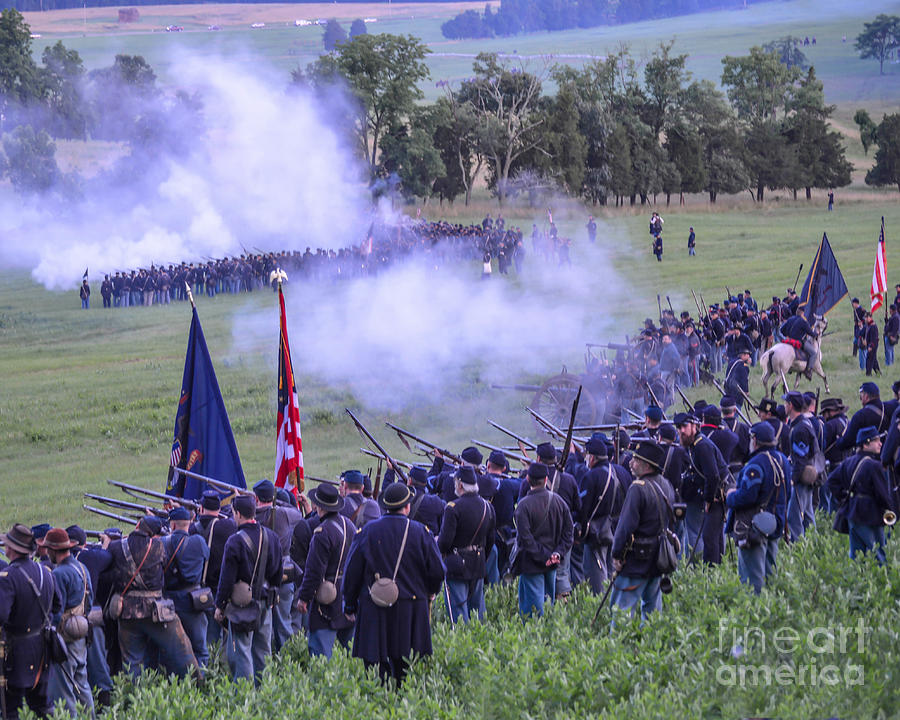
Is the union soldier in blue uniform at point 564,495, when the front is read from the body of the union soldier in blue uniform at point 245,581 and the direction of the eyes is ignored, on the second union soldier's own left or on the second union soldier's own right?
on the second union soldier's own right

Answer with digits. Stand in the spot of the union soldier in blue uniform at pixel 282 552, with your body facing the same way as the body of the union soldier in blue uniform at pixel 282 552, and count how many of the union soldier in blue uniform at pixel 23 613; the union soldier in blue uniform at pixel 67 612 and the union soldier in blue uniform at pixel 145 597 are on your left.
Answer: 3

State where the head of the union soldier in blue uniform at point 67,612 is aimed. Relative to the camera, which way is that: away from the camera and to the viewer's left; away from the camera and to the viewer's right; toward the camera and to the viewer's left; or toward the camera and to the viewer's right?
away from the camera and to the viewer's left

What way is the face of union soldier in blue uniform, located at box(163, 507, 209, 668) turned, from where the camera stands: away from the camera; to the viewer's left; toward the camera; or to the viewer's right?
away from the camera

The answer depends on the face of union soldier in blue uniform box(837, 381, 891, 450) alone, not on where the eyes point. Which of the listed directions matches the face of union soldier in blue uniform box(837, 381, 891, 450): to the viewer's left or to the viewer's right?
to the viewer's left

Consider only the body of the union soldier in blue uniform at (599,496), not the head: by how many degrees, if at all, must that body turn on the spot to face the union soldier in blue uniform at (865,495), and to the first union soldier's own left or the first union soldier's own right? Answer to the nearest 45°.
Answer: approximately 135° to the first union soldier's own right

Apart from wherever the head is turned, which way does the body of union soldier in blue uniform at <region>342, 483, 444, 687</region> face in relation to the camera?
away from the camera

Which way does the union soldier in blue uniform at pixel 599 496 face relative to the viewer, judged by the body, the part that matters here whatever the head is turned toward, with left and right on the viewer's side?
facing away from the viewer and to the left of the viewer

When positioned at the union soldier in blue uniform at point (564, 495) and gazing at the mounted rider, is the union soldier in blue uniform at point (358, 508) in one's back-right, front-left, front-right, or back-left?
back-left

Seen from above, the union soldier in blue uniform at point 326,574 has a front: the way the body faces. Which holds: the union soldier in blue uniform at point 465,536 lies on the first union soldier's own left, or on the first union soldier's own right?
on the first union soldier's own right

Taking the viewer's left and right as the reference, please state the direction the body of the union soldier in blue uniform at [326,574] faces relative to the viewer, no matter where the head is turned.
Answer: facing away from the viewer and to the left of the viewer

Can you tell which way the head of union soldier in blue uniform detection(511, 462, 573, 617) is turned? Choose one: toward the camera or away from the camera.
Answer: away from the camera

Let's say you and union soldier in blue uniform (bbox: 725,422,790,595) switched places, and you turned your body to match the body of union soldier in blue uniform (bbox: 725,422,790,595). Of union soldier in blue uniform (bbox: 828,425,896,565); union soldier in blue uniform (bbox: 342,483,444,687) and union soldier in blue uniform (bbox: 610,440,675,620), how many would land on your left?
2

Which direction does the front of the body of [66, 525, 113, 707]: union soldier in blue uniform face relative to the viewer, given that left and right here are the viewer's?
facing away from the viewer and to the left of the viewer

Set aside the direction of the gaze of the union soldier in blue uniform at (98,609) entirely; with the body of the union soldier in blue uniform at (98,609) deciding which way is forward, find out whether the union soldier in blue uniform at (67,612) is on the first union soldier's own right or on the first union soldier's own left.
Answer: on the first union soldier's own left
